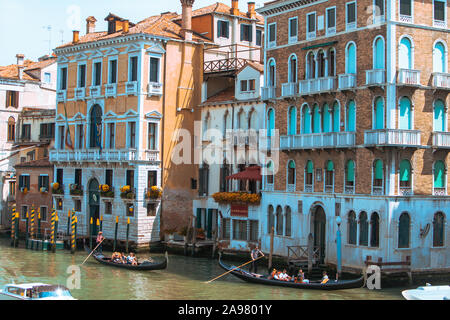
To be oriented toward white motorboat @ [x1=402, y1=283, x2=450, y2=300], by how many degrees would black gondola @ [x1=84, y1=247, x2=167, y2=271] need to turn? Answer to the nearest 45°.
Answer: approximately 45° to its right

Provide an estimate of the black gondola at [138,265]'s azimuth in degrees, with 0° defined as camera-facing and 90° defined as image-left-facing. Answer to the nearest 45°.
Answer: approximately 270°

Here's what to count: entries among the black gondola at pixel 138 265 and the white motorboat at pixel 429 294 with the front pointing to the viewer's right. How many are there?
1

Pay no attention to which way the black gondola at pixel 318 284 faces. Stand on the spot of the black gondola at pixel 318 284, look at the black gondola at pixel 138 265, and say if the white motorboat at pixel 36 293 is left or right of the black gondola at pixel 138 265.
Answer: left

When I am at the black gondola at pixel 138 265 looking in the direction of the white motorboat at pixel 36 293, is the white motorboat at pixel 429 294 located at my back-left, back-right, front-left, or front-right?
front-left

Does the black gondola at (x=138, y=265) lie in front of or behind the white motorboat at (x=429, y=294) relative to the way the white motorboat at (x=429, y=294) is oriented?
in front

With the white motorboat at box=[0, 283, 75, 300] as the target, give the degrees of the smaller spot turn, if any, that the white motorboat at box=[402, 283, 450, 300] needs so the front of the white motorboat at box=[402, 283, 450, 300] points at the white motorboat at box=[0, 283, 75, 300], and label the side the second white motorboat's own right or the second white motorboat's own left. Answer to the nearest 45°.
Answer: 0° — it already faces it

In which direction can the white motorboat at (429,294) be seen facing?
to the viewer's left

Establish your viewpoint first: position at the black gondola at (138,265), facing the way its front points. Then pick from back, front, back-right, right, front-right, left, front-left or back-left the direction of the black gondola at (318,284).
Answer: front-right

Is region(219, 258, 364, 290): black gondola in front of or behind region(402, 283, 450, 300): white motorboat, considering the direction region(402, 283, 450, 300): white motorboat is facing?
in front

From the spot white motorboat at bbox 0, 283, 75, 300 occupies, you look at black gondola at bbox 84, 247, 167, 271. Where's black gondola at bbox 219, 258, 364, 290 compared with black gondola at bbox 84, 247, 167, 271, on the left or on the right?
right
